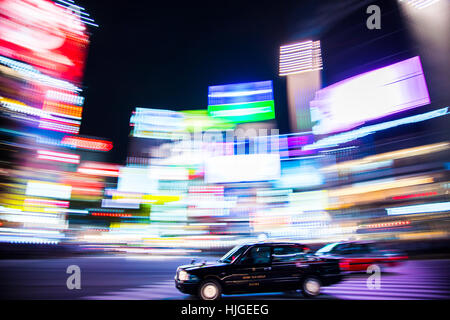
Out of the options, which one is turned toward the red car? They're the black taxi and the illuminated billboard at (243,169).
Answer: the illuminated billboard

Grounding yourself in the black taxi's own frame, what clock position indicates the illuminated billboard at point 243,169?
The illuminated billboard is roughly at 3 o'clock from the black taxi.

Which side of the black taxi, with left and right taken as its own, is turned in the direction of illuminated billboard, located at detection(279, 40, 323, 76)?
right

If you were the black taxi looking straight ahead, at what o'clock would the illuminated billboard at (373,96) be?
The illuminated billboard is roughly at 4 o'clock from the black taxi.

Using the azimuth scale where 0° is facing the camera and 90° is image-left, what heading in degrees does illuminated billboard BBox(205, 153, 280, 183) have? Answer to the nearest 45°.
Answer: approximately 0°

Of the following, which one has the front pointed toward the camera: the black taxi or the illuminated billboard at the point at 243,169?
the illuminated billboard

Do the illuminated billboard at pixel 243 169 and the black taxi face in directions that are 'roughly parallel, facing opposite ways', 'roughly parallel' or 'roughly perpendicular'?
roughly perpendicular

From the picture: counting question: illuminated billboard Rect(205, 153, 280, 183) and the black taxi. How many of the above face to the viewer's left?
1

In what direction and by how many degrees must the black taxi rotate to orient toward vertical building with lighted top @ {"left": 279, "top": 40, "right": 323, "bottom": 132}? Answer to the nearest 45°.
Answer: approximately 90° to its right

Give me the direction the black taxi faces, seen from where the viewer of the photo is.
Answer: facing to the left of the viewer

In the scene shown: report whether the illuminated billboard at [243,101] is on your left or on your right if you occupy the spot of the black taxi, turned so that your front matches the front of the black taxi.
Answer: on your right
